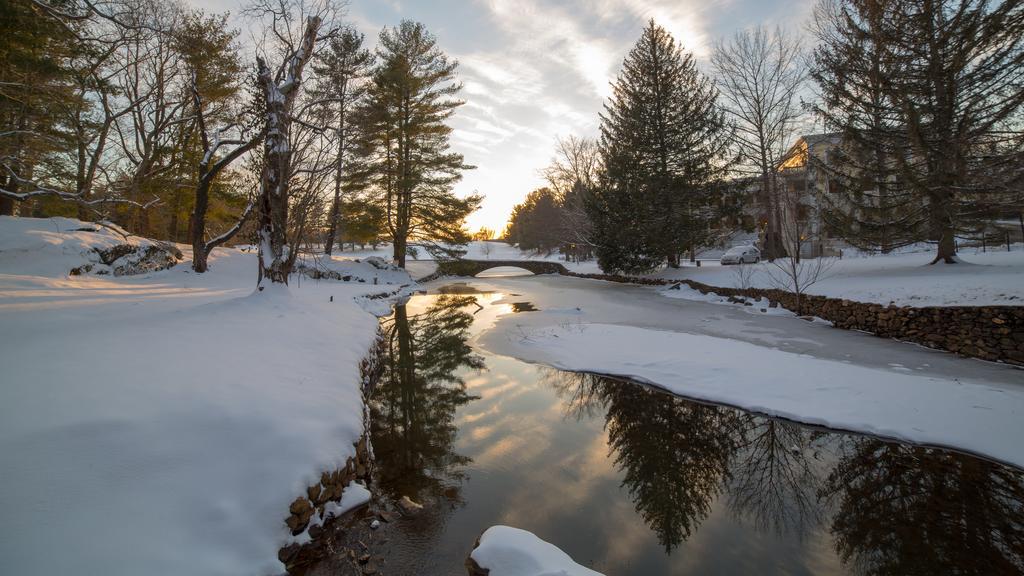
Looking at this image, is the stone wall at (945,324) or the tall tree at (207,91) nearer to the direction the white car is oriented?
the tall tree

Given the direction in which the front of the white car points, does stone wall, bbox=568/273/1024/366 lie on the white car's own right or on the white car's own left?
on the white car's own left

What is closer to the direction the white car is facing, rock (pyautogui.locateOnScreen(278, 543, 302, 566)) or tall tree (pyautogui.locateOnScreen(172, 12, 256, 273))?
the tall tree

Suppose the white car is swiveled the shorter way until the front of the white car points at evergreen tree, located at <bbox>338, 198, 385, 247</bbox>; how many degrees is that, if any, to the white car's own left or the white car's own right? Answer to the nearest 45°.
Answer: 0° — it already faces it

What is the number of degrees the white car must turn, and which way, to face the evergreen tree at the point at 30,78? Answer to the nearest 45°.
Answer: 0° — it already faces it

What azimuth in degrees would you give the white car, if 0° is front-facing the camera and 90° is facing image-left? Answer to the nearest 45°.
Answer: approximately 45°

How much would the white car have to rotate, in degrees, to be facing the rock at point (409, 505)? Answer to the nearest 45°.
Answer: approximately 45° to its left

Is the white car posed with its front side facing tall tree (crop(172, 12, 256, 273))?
yes
